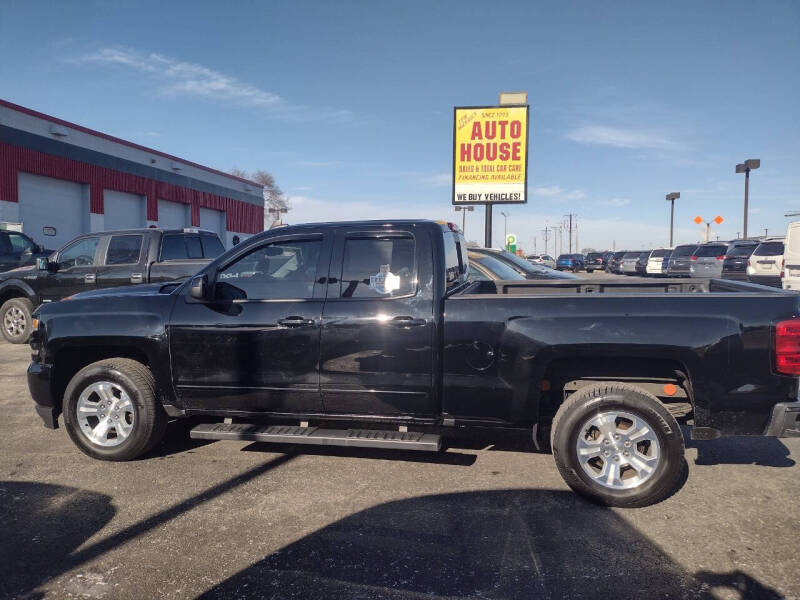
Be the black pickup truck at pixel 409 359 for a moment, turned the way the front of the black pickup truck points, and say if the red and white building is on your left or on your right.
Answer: on your right

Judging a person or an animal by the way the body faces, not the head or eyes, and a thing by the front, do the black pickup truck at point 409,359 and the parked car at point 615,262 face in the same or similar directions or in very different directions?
very different directions

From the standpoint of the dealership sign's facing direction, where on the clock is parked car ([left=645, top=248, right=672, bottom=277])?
The parked car is roughly at 7 o'clock from the dealership sign.

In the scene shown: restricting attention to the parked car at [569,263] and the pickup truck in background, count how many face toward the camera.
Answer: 0

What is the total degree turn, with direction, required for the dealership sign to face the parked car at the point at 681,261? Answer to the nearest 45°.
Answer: approximately 135° to its left

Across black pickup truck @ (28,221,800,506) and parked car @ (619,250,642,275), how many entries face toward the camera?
0

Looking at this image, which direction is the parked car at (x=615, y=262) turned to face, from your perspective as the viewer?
facing away from the viewer and to the right of the viewer

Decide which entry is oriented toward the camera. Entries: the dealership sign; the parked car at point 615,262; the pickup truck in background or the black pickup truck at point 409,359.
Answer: the dealership sign
